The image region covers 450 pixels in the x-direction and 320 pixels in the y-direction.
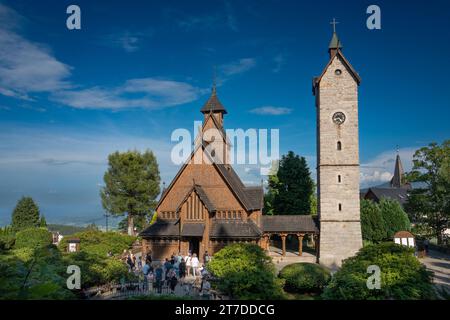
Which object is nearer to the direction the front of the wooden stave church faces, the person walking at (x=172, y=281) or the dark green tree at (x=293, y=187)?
the person walking

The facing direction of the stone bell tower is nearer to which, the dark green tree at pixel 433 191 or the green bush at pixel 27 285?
the green bush

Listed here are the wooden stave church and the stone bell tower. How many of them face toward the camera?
2

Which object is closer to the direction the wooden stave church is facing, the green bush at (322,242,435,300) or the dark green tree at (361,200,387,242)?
the green bush

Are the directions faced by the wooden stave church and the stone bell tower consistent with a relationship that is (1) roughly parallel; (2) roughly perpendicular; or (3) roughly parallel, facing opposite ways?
roughly parallel

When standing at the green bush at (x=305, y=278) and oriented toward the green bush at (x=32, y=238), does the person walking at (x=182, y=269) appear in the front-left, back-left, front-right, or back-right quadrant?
front-left

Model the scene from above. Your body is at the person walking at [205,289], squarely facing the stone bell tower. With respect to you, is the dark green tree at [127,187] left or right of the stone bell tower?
left

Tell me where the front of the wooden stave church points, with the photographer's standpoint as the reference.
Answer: facing the viewer

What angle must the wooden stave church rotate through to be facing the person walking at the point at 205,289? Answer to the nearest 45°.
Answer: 0° — it already faces them

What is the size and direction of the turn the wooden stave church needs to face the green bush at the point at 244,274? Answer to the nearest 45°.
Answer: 0° — it already faces it

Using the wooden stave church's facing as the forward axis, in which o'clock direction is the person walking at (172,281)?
The person walking is roughly at 12 o'clock from the wooden stave church.
